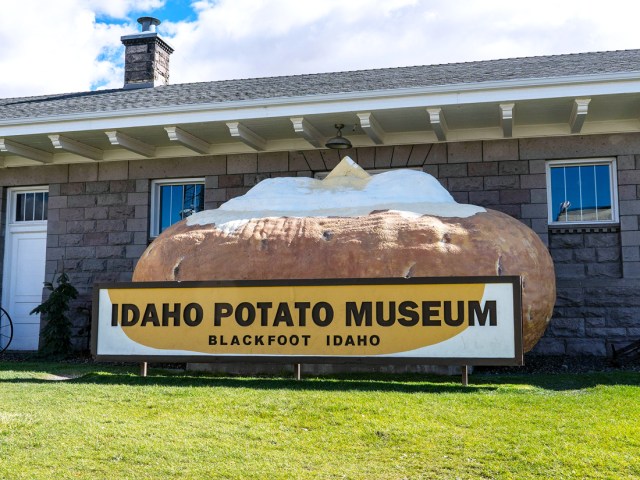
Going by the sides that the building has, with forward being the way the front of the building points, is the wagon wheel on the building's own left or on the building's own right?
on the building's own right

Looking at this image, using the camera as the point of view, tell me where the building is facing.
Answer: facing the viewer

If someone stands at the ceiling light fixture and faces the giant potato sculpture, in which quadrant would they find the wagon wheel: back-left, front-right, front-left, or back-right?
back-right

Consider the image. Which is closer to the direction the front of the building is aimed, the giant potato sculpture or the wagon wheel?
the giant potato sculpture

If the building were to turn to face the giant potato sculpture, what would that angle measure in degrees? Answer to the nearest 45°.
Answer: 0° — it already faces it
